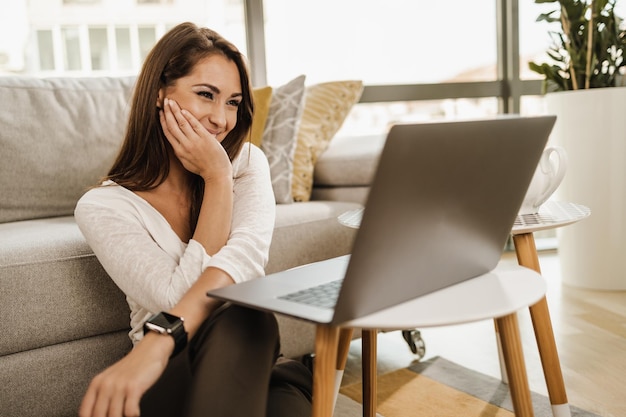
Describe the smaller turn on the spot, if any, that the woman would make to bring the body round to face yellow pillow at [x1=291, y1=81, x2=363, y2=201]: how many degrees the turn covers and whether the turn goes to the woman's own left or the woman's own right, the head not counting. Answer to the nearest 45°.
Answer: approximately 135° to the woman's own left

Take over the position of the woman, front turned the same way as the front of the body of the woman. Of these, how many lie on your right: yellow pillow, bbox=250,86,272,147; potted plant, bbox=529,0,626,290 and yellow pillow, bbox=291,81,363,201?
0

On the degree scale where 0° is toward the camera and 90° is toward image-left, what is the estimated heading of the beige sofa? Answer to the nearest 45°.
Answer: approximately 315°

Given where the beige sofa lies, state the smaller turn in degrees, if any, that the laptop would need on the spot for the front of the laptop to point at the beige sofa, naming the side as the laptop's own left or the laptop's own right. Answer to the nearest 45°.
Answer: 0° — it already faces it

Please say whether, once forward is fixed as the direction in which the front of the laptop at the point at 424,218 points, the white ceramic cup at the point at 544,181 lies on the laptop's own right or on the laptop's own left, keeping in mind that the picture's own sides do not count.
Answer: on the laptop's own right

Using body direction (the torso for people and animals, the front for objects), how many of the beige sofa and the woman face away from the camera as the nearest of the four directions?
0

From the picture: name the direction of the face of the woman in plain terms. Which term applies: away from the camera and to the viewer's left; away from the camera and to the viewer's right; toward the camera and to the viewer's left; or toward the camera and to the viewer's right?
toward the camera and to the viewer's right

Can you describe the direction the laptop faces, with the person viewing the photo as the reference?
facing away from the viewer and to the left of the viewer

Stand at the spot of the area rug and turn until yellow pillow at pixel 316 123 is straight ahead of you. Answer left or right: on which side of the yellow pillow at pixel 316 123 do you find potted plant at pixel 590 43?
right

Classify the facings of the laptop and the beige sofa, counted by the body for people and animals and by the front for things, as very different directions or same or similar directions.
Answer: very different directions

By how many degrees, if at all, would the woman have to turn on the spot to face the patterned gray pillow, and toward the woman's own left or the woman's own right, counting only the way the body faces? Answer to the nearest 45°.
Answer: approximately 135° to the woman's own left
